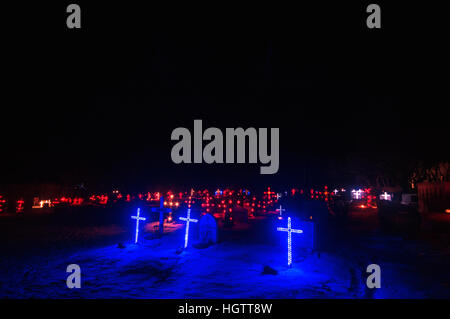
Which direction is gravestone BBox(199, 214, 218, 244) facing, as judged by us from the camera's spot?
facing the viewer
